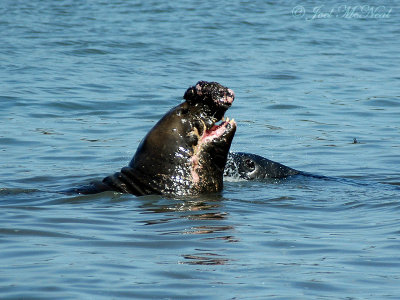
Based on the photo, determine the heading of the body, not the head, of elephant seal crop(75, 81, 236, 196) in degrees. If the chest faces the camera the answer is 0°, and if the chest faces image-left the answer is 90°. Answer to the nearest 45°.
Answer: approximately 270°

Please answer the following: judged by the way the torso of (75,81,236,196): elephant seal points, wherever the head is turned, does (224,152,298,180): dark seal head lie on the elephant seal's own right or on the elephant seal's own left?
on the elephant seal's own left
